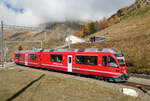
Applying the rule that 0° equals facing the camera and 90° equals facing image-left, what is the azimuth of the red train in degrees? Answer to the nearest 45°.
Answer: approximately 315°
